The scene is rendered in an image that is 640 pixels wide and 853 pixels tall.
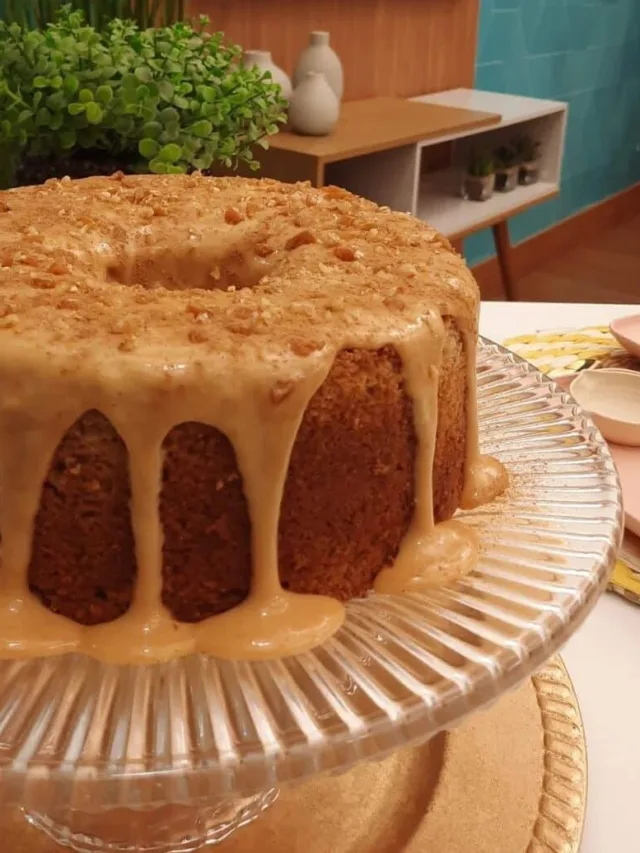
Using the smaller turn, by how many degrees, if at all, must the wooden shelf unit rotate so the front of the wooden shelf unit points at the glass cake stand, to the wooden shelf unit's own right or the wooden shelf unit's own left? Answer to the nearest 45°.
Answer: approximately 45° to the wooden shelf unit's own right

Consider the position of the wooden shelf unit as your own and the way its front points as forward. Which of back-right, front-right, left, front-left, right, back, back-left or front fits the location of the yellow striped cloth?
front-right

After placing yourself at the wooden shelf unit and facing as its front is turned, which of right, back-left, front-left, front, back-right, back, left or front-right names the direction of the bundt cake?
front-right

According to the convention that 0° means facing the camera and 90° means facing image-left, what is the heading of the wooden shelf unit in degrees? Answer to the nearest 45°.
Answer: approximately 315°
